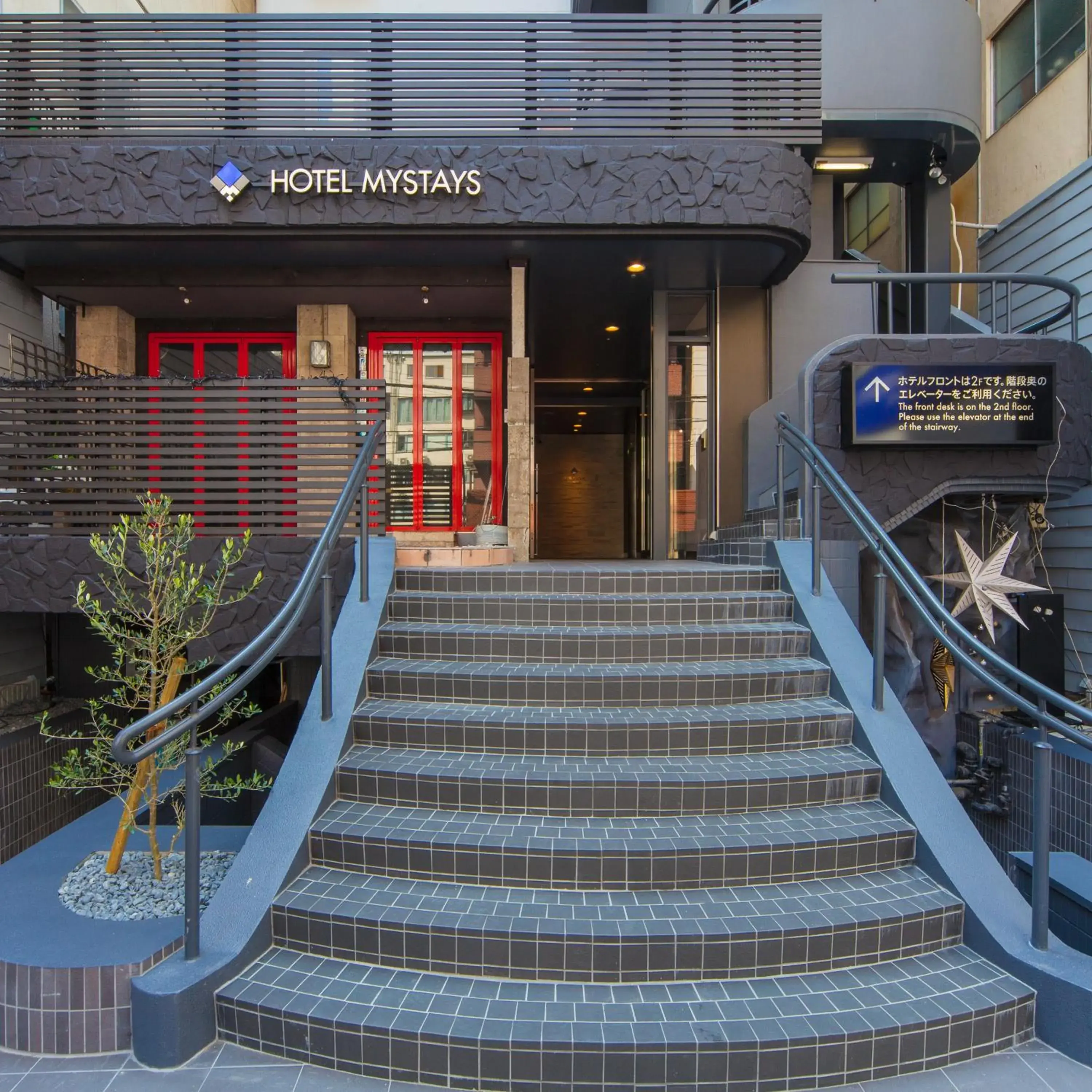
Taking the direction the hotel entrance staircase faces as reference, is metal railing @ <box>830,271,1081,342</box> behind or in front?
behind

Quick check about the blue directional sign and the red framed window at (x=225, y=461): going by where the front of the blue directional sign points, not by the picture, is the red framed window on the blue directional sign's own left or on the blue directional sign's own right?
on the blue directional sign's own right

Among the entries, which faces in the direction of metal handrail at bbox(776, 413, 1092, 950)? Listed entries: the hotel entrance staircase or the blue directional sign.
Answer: the blue directional sign

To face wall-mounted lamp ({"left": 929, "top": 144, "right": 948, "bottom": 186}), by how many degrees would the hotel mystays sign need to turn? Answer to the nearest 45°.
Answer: approximately 90° to its left

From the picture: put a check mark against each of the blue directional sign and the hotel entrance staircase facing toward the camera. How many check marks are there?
2

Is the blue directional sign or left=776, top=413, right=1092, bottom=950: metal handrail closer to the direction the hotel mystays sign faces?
the metal handrail

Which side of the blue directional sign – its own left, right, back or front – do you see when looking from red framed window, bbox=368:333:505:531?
right

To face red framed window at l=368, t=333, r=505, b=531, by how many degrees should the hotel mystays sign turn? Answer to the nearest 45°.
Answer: approximately 180°

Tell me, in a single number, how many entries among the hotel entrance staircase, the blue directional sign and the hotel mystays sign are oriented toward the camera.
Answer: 3

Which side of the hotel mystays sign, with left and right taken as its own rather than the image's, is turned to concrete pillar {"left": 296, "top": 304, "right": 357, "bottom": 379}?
back

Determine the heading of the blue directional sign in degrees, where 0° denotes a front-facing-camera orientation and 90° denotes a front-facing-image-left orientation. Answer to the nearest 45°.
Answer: approximately 0°

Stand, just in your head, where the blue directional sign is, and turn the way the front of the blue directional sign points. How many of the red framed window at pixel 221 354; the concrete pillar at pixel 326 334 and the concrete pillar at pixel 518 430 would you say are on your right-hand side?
3

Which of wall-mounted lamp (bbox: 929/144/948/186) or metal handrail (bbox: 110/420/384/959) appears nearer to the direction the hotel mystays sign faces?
the metal handrail

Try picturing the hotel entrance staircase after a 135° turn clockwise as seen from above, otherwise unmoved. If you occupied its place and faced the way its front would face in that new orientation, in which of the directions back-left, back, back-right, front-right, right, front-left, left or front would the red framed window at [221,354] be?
front

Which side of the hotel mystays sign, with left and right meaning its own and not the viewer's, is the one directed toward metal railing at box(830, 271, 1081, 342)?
left
